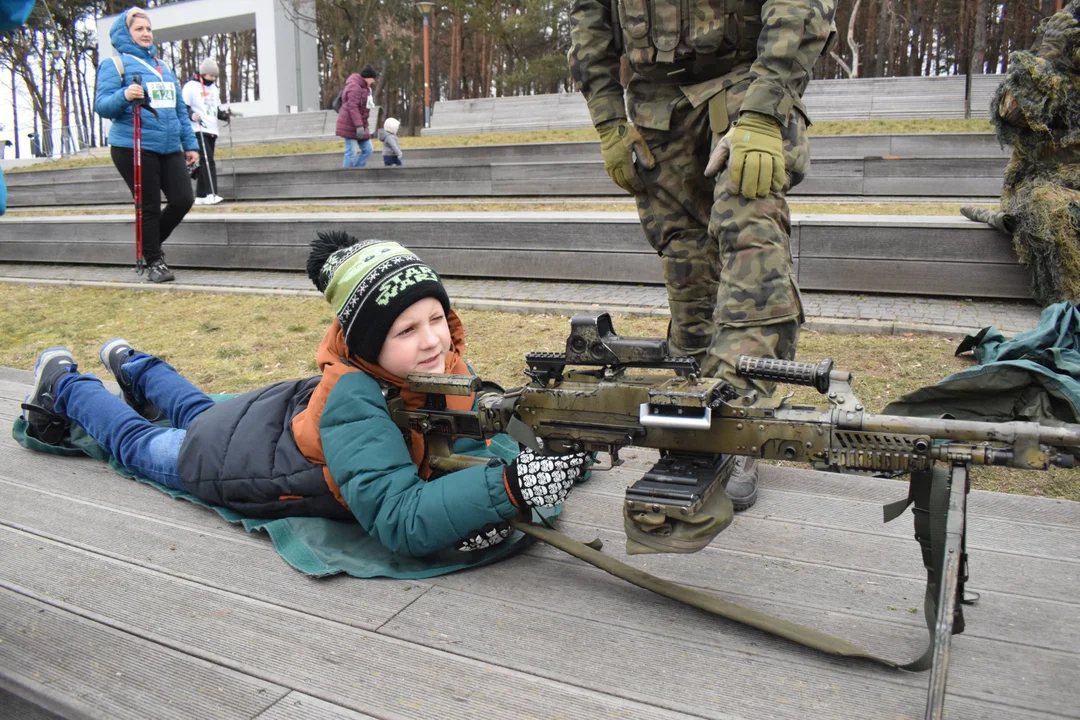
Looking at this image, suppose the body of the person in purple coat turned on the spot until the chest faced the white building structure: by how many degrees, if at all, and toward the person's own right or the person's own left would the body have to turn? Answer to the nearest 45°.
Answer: approximately 90° to the person's own left

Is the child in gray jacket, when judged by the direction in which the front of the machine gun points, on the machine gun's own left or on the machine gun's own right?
on the machine gun's own left

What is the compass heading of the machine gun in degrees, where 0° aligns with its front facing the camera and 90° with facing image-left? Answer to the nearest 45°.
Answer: approximately 270°

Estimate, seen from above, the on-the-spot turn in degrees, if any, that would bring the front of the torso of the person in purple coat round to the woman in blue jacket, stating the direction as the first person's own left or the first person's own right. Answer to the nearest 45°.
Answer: approximately 90° to the first person's own right

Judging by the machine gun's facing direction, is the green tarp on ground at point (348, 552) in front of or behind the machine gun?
behind

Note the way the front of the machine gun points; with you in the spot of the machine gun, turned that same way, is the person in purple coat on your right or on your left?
on your left

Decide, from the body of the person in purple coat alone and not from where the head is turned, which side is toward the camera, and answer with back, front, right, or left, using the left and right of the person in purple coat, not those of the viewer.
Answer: right

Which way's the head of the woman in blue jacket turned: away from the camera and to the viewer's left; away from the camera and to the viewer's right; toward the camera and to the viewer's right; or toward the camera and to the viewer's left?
toward the camera and to the viewer's right

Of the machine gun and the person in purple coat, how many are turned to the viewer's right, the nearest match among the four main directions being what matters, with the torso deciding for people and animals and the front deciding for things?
2
